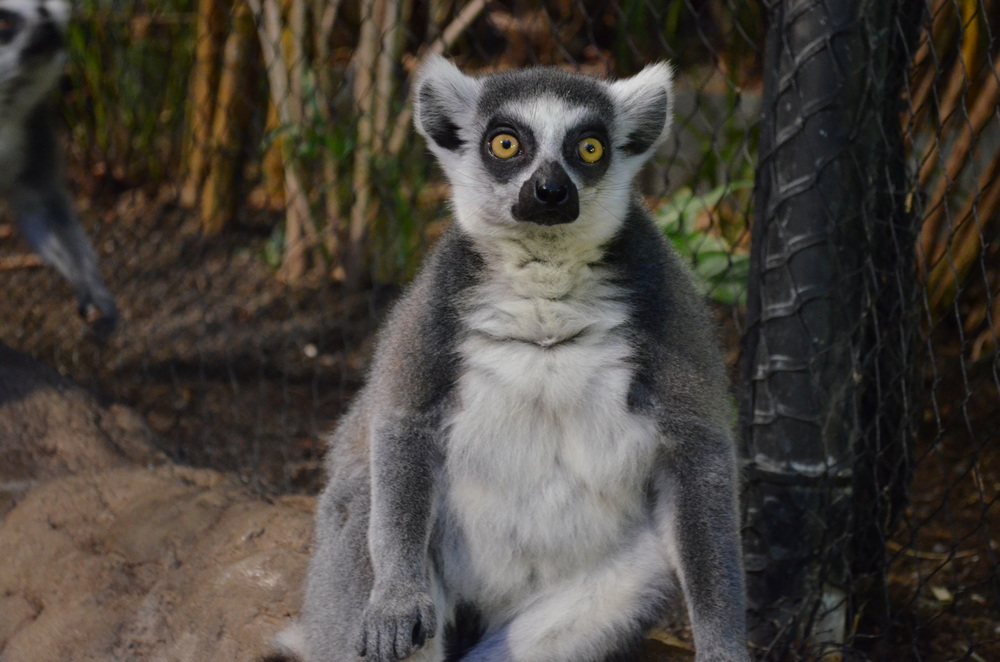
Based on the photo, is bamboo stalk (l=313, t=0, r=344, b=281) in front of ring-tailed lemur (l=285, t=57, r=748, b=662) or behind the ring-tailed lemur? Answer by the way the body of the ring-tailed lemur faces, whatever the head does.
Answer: behind

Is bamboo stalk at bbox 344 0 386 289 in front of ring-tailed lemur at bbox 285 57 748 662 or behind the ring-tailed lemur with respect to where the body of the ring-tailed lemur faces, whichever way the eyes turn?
behind

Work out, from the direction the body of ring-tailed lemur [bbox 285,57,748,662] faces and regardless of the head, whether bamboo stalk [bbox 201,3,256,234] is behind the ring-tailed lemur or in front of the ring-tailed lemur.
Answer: behind

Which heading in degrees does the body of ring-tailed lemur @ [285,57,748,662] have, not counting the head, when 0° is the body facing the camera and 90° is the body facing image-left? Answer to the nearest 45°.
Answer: approximately 0°

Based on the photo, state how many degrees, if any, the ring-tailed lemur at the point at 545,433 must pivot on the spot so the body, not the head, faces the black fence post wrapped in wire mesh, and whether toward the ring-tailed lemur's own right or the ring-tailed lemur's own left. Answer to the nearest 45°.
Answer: approximately 135° to the ring-tailed lemur's own left

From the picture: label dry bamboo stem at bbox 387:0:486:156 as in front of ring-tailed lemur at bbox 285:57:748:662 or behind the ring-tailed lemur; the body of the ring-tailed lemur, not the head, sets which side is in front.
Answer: behind

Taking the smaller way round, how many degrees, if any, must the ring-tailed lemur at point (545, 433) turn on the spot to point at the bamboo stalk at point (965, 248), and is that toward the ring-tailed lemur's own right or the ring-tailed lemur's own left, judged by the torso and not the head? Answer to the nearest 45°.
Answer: approximately 135° to the ring-tailed lemur's own left

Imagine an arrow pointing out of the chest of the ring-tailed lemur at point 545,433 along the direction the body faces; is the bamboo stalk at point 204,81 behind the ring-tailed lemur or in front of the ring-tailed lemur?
behind

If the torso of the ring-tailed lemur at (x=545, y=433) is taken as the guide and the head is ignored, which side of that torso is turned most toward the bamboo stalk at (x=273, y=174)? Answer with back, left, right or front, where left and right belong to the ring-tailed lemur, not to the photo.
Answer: back

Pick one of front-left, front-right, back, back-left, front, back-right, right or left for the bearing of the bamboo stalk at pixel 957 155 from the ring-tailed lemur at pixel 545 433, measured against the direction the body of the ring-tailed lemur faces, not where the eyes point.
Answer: back-left

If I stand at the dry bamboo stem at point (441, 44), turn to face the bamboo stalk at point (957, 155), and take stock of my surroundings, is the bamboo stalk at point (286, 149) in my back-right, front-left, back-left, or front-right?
back-right
